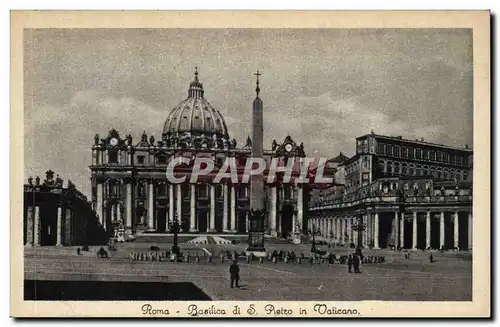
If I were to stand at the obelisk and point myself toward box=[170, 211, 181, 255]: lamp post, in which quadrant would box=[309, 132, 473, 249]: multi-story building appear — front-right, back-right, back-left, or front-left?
back-right

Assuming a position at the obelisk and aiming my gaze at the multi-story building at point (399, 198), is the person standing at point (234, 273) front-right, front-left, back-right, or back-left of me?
back-right
